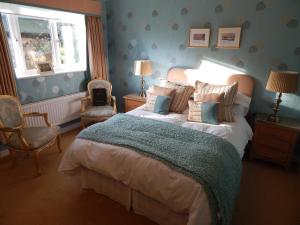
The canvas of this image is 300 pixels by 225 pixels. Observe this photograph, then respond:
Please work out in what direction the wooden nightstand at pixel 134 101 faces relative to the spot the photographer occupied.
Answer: facing the viewer and to the left of the viewer

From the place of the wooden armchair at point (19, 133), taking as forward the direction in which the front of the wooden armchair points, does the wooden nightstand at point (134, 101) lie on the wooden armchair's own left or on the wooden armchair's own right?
on the wooden armchair's own left

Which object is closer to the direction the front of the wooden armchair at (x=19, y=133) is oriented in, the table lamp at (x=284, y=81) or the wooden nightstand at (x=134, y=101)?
the table lamp

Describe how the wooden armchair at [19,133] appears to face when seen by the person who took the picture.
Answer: facing the viewer and to the right of the viewer

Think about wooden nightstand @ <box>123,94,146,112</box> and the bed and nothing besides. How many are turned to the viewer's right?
0

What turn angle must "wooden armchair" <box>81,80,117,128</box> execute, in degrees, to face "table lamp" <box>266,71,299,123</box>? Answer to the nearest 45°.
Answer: approximately 45° to its left

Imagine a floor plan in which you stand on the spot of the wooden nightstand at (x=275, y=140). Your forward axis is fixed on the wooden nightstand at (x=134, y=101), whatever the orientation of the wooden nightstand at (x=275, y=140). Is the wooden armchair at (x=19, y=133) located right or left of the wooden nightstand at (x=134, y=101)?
left

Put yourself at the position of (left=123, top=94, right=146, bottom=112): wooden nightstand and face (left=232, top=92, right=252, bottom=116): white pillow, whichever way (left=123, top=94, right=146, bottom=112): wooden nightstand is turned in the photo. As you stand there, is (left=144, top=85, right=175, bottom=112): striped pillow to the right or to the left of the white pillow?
right

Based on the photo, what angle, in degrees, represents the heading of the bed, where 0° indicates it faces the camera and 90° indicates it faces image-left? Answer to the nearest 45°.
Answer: approximately 45°

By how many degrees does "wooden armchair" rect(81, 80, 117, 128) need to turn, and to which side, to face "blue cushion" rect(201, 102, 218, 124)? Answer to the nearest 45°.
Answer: approximately 45° to its left

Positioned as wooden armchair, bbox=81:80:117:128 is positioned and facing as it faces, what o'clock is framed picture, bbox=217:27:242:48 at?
The framed picture is roughly at 10 o'clock from the wooden armchair.

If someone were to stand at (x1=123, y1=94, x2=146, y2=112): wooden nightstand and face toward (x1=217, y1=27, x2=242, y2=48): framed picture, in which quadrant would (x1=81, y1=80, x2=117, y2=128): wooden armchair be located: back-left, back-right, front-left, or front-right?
back-right

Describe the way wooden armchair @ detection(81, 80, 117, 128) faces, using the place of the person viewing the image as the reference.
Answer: facing the viewer

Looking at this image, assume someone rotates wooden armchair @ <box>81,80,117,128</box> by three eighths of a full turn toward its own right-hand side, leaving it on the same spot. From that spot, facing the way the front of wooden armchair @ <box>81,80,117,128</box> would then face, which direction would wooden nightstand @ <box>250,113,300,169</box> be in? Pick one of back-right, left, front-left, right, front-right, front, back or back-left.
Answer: back

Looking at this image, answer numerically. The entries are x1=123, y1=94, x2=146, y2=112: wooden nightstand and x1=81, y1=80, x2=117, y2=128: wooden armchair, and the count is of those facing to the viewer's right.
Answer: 0

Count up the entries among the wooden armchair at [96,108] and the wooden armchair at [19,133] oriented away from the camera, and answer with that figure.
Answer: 0

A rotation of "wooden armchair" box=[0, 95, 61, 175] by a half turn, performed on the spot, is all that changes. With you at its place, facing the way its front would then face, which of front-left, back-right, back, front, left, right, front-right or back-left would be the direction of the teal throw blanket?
back
